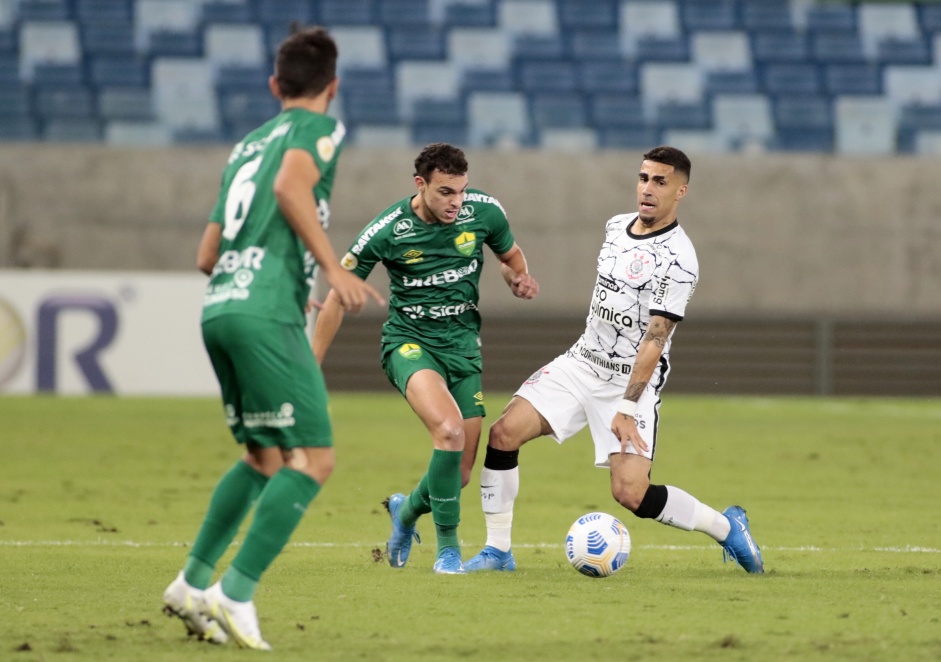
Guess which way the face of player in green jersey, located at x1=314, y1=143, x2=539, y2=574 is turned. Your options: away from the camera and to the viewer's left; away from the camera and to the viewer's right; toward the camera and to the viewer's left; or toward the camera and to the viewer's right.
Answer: toward the camera and to the viewer's right

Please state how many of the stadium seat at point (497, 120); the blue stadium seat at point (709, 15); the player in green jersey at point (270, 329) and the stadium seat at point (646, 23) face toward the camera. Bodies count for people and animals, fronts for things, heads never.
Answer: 3

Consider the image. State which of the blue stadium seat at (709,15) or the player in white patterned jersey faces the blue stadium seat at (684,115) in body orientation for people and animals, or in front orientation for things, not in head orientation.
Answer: the blue stadium seat at (709,15)

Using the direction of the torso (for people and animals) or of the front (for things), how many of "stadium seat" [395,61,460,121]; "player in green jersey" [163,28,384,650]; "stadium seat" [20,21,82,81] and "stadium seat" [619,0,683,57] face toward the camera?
3

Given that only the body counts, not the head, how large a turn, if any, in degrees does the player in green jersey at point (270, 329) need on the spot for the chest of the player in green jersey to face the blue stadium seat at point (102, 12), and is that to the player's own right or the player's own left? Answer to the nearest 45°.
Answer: approximately 45° to the player's own left

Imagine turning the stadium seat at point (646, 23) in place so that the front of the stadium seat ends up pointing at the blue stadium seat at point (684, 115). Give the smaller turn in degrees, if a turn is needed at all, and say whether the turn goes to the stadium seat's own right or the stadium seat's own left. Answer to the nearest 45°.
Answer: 0° — it already faces it

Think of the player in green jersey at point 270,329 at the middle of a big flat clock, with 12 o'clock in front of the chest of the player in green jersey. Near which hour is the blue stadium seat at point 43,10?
The blue stadium seat is roughly at 10 o'clock from the player in green jersey.

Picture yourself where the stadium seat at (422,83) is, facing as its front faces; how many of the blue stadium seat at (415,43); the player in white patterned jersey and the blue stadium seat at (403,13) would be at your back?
2

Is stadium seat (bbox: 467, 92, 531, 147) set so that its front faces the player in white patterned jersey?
yes

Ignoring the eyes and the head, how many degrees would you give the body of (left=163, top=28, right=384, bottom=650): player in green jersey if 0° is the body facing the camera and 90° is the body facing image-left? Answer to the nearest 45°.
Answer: approximately 225°

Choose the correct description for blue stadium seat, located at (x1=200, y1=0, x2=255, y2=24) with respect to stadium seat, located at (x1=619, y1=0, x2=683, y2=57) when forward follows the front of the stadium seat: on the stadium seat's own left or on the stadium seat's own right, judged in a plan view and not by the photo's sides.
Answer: on the stadium seat's own right

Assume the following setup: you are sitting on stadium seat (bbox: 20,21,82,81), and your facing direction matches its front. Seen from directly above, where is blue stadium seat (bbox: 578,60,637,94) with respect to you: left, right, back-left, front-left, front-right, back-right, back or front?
left
